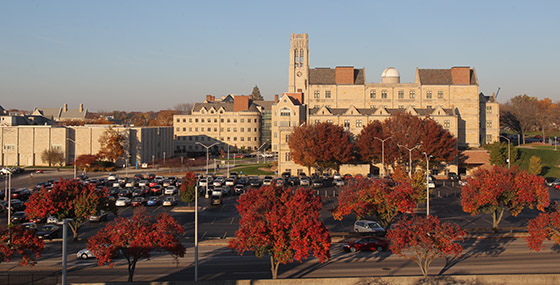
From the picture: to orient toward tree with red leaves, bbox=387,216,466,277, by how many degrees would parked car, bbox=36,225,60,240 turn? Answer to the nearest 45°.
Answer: approximately 90° to its left

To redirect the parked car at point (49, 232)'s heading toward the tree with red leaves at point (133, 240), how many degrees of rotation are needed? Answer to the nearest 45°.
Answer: approximately 45° to its left

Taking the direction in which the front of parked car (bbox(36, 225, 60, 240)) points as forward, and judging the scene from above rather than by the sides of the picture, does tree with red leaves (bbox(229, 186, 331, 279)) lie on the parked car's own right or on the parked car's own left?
on the parked car's own left

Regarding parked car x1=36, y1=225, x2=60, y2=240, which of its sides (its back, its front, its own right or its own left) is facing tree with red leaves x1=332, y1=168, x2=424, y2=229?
left

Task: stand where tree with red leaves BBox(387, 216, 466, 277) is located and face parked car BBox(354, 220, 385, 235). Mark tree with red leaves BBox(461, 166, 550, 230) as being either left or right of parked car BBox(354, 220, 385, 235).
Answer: right

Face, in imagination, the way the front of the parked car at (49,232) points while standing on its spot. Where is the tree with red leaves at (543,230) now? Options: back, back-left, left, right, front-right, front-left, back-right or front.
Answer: left

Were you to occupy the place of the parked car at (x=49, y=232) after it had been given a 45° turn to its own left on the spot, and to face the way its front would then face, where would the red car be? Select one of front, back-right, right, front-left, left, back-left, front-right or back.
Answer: front-left

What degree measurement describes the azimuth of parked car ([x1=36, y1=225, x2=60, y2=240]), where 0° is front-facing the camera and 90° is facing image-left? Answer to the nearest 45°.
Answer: approximately 45°

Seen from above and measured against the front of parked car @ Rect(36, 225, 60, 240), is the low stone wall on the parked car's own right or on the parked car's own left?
on the parked car's own left
